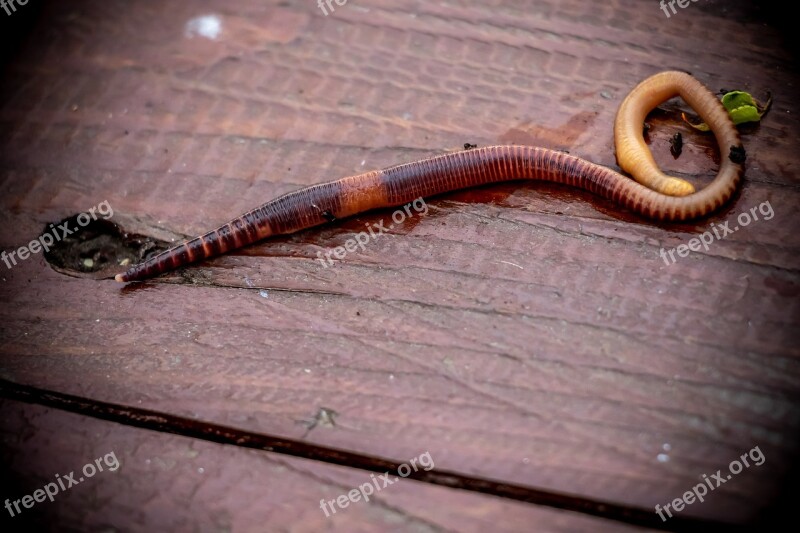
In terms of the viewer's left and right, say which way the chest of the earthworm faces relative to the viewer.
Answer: facing to the left of the viewer
